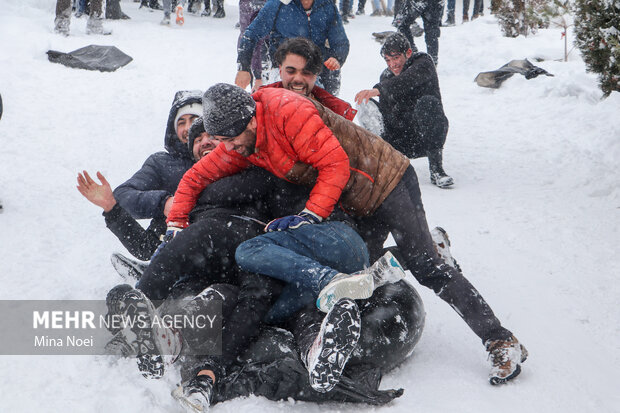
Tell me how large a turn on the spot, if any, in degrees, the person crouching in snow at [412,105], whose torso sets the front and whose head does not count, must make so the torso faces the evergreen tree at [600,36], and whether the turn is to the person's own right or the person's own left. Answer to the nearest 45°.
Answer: approximately 135° to the person's own left

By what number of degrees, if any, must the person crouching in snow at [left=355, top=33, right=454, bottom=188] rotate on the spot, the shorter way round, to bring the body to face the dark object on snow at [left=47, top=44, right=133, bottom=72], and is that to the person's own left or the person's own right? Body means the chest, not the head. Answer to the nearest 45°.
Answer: approximately 90° to the person's own right

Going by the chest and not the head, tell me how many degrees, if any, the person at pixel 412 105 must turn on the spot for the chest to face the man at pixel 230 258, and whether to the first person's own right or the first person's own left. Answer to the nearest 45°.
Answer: approximately 45° to the first person's own left

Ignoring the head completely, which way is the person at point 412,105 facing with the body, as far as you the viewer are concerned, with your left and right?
facing the viewer and to the left of the viewer
